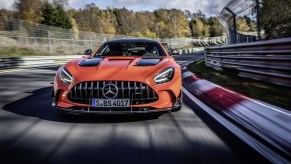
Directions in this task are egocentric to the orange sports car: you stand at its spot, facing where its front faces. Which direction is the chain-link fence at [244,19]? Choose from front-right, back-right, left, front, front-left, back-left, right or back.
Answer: back-left

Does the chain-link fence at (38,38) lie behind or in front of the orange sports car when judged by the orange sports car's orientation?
behind

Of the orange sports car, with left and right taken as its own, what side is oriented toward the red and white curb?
left

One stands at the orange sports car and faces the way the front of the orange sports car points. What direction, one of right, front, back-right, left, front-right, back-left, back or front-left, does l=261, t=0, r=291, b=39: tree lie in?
back-left

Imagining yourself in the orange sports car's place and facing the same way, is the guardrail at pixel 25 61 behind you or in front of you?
behind

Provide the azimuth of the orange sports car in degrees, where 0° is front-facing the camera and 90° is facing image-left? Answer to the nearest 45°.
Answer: approximately 0°

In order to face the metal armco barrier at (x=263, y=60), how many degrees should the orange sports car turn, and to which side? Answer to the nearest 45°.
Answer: approximately 135° to its left
